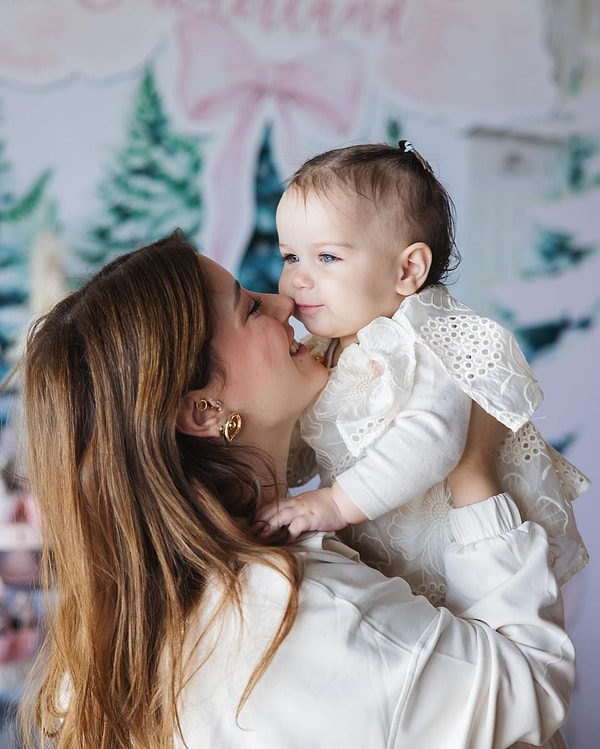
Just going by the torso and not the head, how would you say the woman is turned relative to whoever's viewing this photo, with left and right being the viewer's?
facing to the right of the viewer

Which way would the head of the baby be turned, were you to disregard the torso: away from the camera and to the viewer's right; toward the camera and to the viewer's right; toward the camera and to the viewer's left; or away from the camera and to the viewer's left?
toward the camera and to the viewer's left

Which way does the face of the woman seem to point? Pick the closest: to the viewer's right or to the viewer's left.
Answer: to the viewer's right
